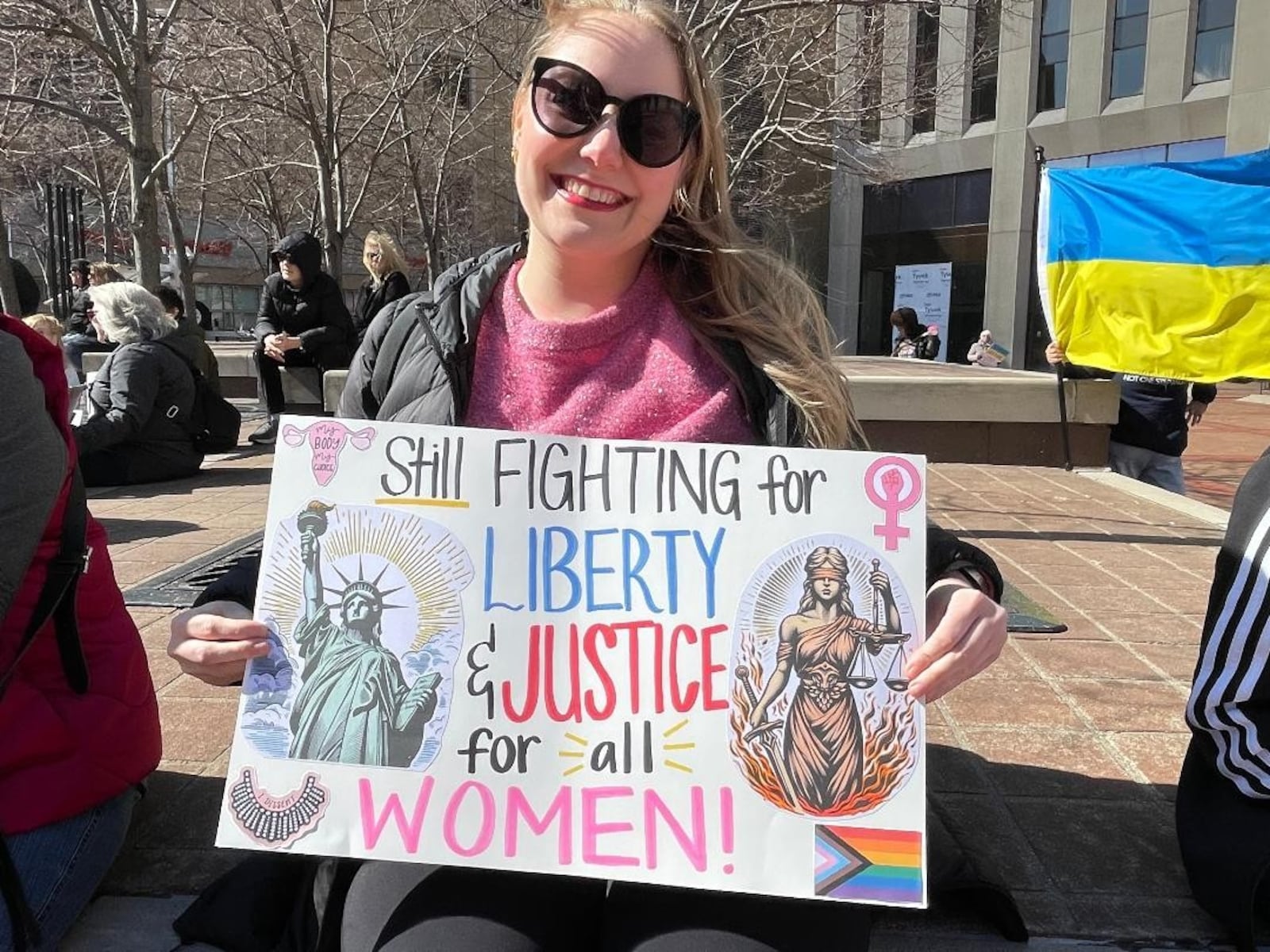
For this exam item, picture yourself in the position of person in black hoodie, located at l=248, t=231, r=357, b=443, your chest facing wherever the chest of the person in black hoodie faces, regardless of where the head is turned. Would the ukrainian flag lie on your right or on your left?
on your left

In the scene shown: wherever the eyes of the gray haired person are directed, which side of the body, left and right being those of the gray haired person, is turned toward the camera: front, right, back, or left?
left

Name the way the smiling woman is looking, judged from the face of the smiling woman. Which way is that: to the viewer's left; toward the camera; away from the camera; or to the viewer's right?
toward the camera

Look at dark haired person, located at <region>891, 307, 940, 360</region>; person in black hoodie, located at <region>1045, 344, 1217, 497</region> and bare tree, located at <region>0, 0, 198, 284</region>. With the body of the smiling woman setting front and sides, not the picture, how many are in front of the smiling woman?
0

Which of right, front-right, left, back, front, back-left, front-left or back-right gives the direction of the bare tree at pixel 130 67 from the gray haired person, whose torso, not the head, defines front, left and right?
right

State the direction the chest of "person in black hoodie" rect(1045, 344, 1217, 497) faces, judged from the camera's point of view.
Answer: toward the camera

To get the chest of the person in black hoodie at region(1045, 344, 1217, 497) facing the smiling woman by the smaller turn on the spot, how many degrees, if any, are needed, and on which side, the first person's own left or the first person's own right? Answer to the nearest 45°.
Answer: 0° — they already face them

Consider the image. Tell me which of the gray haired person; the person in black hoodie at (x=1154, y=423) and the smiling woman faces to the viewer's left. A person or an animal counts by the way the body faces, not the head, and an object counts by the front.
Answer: the gray haired person

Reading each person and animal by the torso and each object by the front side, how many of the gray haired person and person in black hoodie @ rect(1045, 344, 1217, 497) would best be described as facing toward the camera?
1

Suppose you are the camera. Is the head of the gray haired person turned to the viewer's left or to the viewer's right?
to the viewer's left

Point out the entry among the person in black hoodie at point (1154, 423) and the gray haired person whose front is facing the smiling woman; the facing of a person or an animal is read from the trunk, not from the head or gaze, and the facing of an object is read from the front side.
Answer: the person in black hoodie

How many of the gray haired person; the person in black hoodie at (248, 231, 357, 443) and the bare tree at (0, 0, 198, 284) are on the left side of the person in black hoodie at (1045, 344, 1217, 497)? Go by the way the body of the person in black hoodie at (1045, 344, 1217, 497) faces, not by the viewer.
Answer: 0

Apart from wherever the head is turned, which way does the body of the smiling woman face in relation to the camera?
toward the camera

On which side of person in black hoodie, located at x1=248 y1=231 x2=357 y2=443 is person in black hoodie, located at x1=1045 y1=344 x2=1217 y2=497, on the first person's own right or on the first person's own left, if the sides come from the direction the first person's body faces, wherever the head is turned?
on the first person's own left

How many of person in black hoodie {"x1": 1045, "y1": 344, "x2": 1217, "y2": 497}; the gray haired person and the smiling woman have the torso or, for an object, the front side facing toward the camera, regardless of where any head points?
2

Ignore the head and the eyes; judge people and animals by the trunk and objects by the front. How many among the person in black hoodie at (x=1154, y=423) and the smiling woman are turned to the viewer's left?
0

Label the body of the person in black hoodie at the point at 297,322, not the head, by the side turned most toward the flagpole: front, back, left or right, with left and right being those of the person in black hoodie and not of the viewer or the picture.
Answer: left

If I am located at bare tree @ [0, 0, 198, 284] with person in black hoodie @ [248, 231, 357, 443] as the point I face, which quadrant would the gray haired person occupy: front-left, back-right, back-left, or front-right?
front-right
